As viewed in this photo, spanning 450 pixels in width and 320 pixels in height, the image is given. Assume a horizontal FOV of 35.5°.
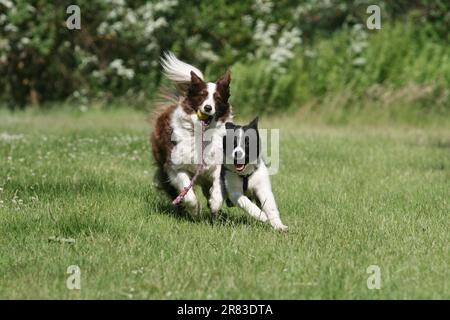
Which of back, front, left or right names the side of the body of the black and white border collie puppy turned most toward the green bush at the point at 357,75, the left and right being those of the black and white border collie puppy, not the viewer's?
back

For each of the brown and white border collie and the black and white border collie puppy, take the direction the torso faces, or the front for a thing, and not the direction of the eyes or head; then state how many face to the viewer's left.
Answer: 0

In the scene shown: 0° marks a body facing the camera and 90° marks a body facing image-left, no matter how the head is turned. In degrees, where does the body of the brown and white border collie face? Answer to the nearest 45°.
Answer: approximately 315°

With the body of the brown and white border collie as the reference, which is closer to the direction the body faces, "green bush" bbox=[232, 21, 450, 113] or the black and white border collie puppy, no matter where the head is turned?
the black and white border collie puppy

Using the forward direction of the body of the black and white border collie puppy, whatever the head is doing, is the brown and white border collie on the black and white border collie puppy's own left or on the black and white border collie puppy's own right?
on the black and white border collie puppy's own right

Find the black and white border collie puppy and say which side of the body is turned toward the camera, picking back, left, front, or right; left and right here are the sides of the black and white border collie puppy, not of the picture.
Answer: front
